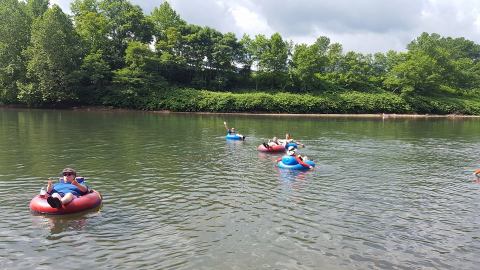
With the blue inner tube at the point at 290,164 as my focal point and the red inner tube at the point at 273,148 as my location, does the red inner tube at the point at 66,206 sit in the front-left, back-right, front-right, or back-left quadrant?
front-right

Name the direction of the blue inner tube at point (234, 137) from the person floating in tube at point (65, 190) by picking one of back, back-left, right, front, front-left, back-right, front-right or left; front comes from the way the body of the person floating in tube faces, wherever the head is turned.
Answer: back

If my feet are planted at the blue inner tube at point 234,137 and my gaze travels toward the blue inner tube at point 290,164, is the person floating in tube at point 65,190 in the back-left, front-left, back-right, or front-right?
front-right

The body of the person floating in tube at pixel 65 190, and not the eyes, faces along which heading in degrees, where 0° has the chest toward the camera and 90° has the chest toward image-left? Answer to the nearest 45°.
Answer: approximately 45°

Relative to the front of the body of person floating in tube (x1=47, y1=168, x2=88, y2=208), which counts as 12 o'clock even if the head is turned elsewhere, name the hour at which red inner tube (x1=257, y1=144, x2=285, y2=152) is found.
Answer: The red inner tube is roughly at 6 o'clock from the person floating in tube.

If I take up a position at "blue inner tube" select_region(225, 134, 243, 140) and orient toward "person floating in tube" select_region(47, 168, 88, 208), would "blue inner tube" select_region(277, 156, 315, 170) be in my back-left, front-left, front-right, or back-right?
front-left

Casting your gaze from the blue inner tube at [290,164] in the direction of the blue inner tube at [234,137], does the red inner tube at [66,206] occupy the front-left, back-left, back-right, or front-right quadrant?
back-left

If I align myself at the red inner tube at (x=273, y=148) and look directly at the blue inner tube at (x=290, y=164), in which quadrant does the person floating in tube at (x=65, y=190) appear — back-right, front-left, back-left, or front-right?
front-right

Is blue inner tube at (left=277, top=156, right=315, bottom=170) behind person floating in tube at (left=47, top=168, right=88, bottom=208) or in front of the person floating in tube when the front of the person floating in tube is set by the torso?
behind
